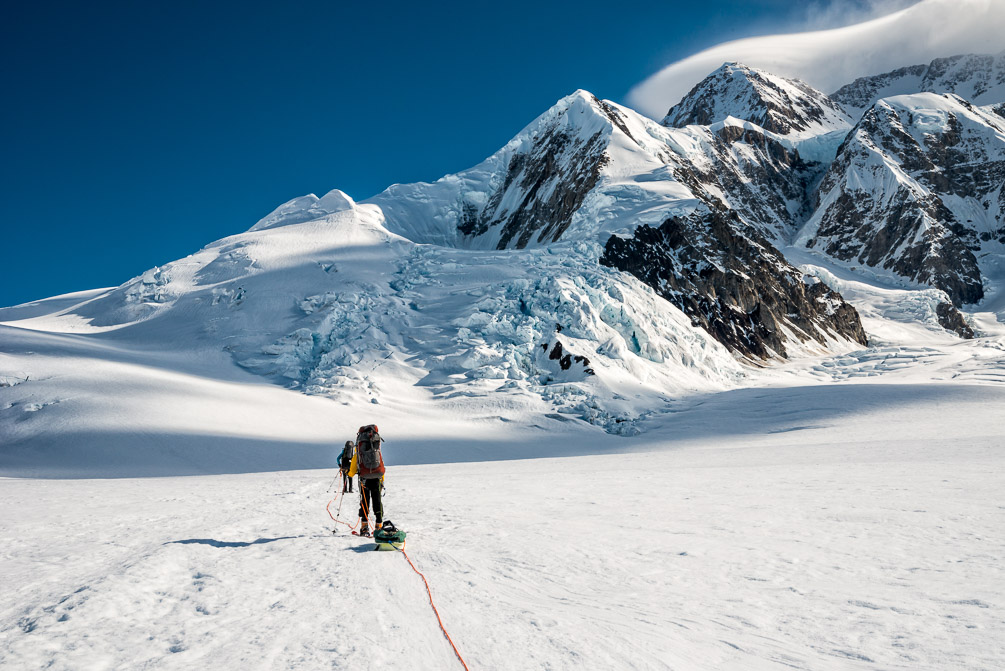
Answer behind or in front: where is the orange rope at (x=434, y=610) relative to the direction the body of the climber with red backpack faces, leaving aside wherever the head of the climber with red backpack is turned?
behind

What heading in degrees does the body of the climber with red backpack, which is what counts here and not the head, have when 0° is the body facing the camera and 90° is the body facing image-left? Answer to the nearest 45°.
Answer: approximately 180°
